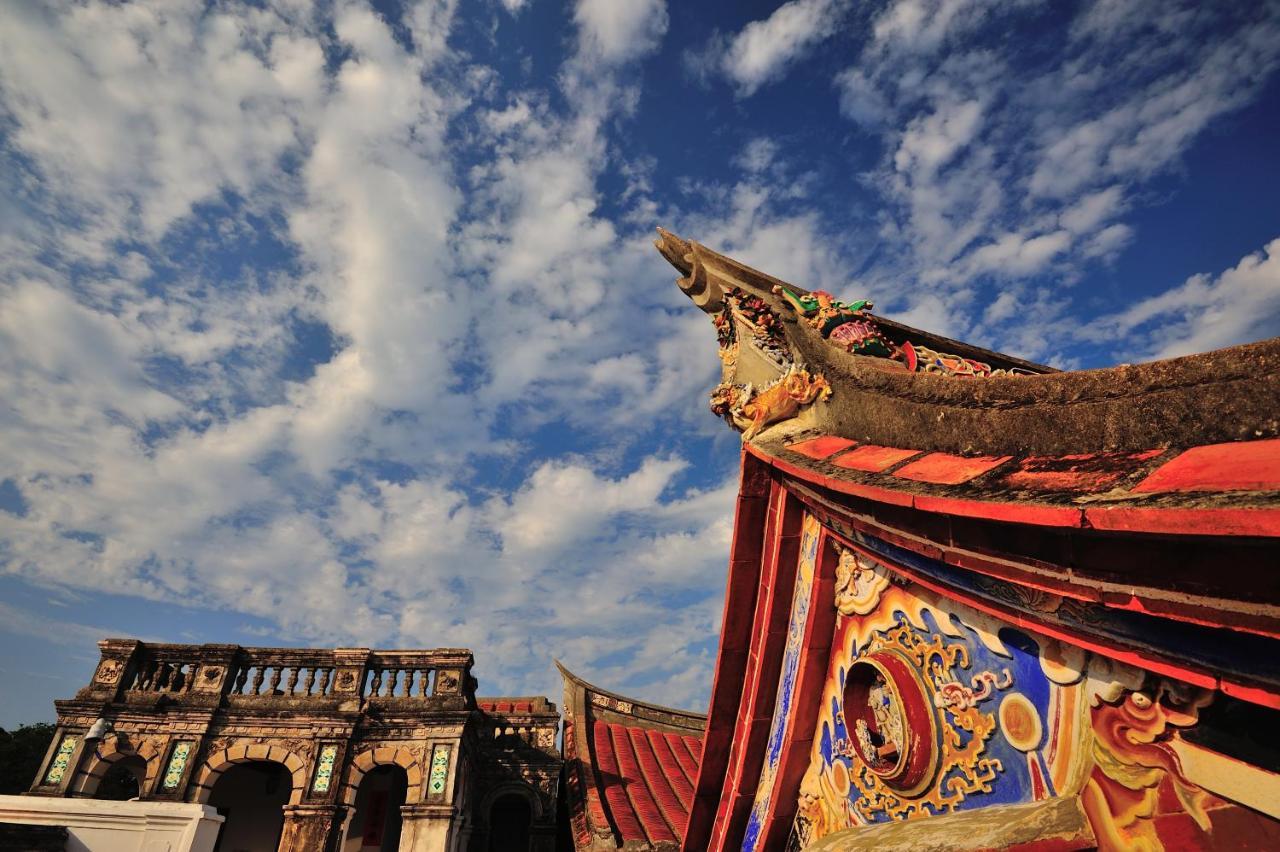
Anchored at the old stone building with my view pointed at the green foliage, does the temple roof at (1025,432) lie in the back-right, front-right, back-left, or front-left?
back-left

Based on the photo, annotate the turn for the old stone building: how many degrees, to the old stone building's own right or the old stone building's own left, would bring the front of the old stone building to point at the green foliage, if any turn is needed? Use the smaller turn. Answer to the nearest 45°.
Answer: approximately 135° to the old stone building's own right

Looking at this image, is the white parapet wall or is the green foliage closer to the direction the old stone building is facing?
the white parapet wall

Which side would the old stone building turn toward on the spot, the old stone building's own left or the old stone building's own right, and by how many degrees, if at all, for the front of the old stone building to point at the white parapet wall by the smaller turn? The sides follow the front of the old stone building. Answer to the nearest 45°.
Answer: approximately 45° to the old stone building's own right

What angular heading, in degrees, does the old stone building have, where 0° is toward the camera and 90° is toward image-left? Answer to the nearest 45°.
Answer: approximately 0°

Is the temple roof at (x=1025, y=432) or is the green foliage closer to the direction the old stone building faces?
the temple roof
